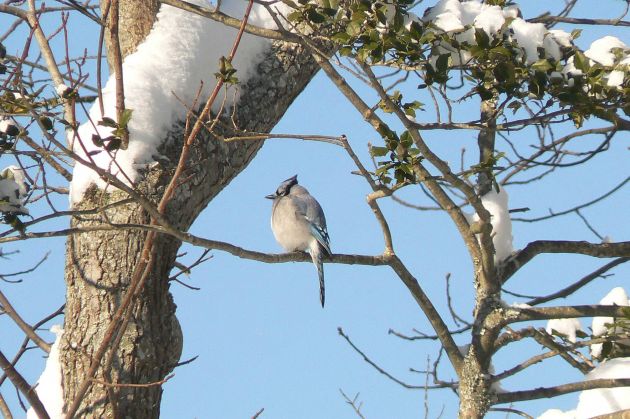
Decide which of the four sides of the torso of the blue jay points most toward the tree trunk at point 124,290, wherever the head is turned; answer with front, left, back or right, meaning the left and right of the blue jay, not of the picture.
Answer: front

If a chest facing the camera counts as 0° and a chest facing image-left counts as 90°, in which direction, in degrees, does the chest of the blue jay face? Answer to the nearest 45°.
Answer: approximately 45°
